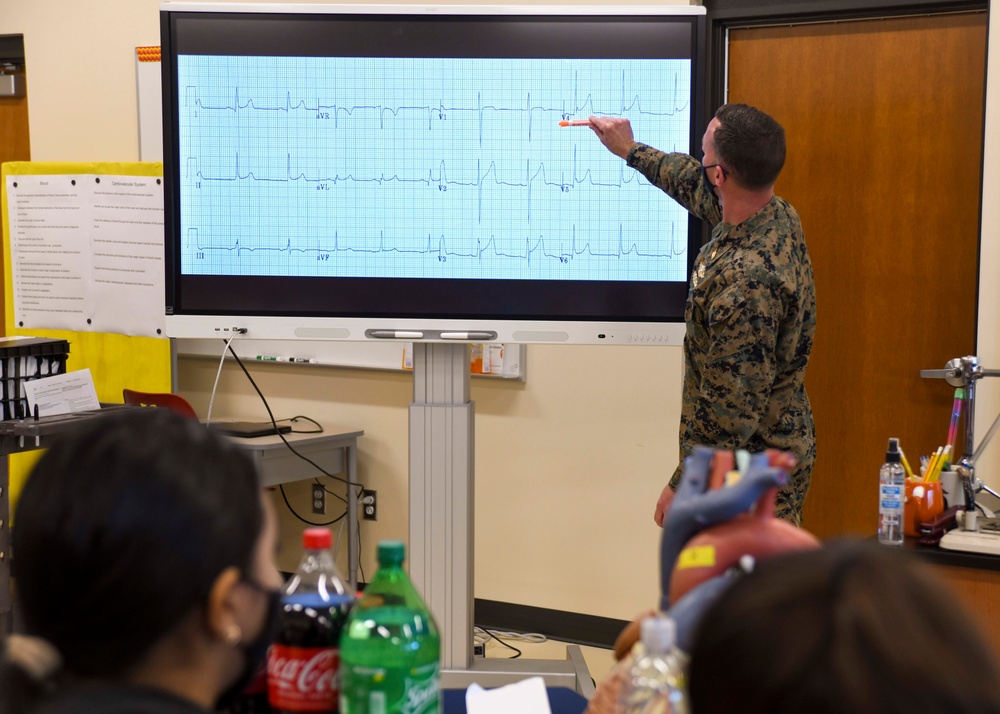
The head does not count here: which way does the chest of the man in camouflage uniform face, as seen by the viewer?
to the viewer's left

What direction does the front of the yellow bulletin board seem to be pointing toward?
toward the camera

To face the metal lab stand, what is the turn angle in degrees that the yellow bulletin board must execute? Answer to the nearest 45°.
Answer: approximately 45° to its left

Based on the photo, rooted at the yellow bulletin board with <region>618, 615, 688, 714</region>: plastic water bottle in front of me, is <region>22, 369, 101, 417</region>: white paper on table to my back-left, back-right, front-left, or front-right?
front-right

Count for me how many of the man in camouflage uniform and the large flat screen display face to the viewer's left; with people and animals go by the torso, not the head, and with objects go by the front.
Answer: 1

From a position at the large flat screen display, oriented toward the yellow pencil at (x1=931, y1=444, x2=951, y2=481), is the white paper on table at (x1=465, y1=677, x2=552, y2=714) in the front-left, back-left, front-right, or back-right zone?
front-right

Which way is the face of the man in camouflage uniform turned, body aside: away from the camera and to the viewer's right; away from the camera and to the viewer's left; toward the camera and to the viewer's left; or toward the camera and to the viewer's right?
away from the camera and to the viewer's left

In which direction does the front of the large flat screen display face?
toward the camera

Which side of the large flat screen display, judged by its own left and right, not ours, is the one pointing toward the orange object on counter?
left

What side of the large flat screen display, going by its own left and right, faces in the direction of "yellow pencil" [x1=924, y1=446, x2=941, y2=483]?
left

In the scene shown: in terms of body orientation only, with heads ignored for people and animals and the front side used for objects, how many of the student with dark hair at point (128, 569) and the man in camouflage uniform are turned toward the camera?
0

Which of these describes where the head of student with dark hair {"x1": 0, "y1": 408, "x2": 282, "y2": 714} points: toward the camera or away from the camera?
away from the camera

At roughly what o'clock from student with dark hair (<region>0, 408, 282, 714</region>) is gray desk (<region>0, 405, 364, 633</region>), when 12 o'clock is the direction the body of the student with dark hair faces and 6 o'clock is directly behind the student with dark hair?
The gray desk is roughly at 11 o'clock from the student with dark hair.

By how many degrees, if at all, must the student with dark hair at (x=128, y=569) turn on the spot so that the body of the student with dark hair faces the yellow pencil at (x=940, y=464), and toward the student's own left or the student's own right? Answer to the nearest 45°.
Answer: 0° — they already face it
